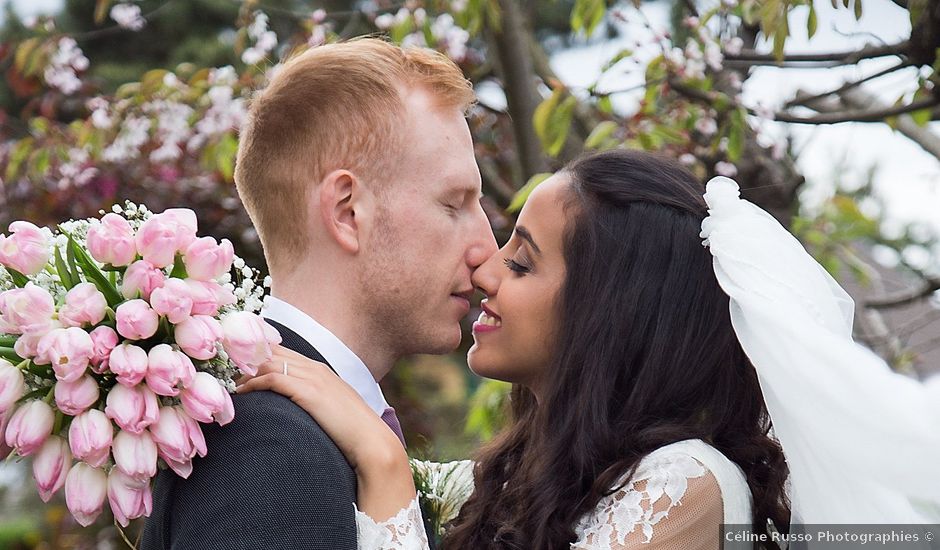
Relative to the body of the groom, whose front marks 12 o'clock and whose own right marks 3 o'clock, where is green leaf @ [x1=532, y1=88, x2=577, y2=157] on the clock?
The green leaf is roughly at 10 o'clock from the groom.

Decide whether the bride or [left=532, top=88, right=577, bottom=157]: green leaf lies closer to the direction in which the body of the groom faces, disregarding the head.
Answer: the bride

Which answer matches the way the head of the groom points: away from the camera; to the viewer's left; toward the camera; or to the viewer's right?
to the viewer's right

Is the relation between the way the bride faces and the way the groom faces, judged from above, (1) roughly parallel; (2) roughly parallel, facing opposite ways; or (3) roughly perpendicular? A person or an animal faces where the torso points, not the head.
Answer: roughly parallel, facing opposite ways

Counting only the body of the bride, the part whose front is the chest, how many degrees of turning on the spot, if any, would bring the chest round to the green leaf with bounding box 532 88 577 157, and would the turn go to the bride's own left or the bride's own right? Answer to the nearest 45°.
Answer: approximately 90° to the bride's own right

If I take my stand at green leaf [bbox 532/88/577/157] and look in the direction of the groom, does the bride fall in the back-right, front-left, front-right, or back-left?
front-left

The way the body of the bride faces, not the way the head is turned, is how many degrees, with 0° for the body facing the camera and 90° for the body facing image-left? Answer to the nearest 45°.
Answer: approximately 90°

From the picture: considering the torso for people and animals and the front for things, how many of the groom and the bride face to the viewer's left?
1

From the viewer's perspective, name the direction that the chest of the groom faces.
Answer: to the viewer's right

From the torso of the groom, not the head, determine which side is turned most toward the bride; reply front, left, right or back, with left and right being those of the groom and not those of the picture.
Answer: front

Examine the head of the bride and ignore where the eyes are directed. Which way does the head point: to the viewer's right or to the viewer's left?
to the viewer's left

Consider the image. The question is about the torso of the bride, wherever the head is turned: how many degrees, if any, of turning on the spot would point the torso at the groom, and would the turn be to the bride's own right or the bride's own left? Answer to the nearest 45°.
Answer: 0° — they already face them

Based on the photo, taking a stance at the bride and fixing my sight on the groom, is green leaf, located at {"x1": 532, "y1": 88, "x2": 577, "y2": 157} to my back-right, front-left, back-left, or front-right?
front-right

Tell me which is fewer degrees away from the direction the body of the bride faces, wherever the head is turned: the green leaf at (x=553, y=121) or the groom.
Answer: the groom
